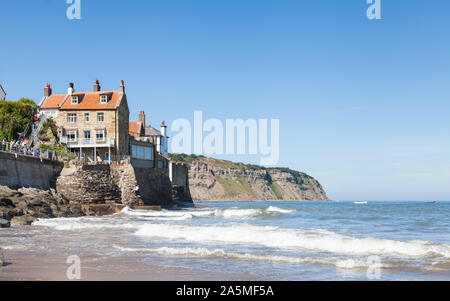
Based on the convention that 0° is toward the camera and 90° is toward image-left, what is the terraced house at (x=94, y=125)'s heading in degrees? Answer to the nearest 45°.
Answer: approximately 0°

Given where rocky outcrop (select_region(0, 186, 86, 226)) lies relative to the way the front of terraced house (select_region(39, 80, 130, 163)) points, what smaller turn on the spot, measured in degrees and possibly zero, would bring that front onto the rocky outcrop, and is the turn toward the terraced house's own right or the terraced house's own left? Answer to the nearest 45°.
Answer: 0° — it already faces it
